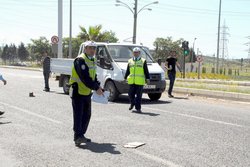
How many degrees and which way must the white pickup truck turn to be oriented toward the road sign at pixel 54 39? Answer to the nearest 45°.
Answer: approximately 135° to its left

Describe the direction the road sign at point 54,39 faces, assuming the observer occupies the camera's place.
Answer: facing the viewer

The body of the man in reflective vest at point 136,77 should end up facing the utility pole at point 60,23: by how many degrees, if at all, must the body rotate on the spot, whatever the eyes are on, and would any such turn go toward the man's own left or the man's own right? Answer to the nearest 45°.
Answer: approximately 180°

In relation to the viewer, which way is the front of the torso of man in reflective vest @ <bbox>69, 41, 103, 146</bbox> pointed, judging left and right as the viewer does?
facing the viewer and to the right of the viewer

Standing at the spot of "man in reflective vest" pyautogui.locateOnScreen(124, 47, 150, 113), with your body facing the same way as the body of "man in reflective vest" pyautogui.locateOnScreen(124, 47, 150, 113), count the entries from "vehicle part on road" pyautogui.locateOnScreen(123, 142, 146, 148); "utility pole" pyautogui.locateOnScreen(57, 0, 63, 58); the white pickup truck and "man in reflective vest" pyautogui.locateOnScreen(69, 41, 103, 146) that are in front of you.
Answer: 2

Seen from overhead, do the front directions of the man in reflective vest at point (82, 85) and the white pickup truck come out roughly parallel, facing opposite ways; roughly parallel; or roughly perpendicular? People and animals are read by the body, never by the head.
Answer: roughly parallel

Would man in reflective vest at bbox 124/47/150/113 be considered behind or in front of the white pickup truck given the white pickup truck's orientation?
in front

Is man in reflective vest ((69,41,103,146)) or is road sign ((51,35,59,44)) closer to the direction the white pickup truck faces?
the man in reflective vest

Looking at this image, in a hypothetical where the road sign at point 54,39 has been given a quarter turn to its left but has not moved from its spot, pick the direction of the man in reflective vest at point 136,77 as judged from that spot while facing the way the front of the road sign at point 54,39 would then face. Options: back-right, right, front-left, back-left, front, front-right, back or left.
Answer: right

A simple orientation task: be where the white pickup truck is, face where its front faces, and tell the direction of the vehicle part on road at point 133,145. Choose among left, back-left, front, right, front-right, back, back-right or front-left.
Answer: front-right

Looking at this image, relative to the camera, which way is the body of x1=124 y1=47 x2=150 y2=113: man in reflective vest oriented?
toward the camera

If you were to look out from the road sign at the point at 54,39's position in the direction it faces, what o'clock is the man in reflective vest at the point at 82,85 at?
The man in reflective vest is roughly at 12 o'clock from the road sign.

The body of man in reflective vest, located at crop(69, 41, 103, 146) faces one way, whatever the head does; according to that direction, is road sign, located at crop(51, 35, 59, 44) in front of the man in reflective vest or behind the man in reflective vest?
behind

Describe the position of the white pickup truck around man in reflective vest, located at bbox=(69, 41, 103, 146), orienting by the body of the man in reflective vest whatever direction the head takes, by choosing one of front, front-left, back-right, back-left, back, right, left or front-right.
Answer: back-left

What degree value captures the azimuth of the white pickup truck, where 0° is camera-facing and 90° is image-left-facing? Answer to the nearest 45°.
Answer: approximately 315°

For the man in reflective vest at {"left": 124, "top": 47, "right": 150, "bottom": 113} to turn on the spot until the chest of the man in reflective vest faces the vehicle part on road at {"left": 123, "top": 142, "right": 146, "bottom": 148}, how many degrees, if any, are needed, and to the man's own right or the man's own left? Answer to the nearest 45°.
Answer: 0° — they already face it

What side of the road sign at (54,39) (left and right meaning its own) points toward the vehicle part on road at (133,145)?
front
